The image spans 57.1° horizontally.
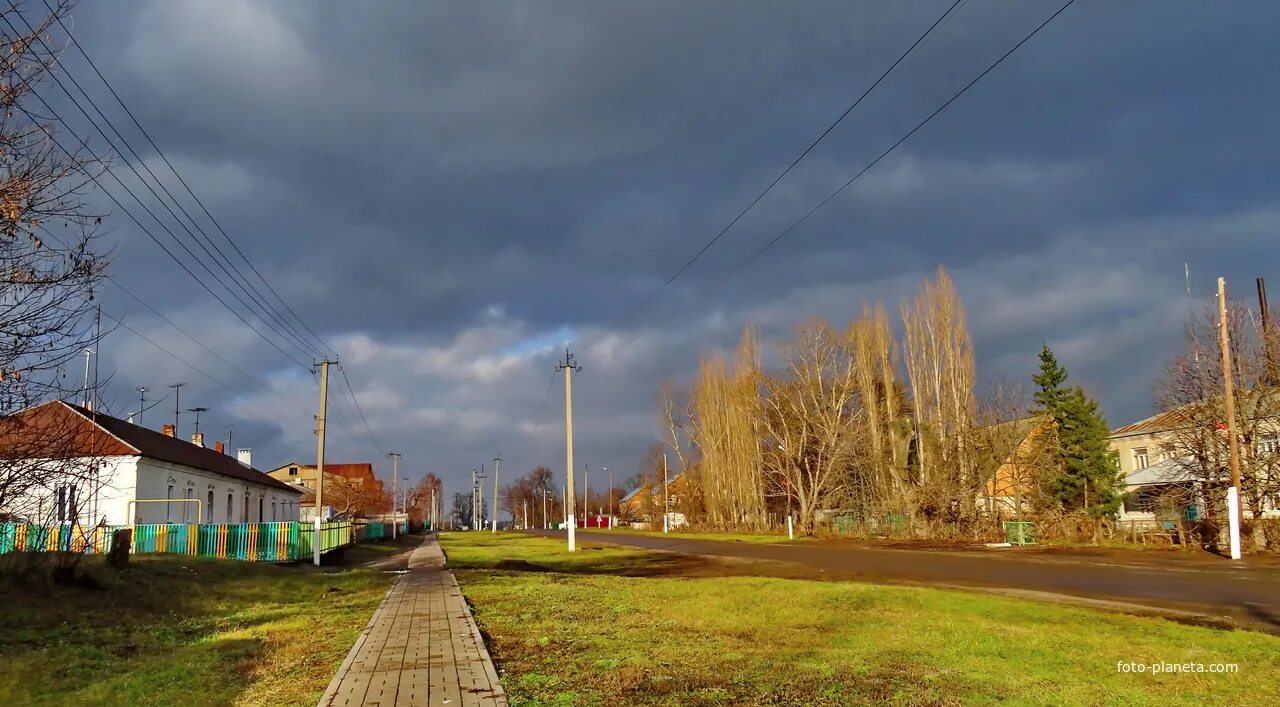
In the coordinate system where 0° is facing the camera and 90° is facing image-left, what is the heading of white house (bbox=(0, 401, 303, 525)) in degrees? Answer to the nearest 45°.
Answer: approximately 315°

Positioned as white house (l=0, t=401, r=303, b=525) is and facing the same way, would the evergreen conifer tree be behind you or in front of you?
in front

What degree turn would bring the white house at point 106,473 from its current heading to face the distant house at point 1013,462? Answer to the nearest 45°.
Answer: approximately 45° to its left

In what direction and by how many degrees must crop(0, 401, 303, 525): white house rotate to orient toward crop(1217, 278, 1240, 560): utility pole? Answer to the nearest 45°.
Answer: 0° — it already faces it
